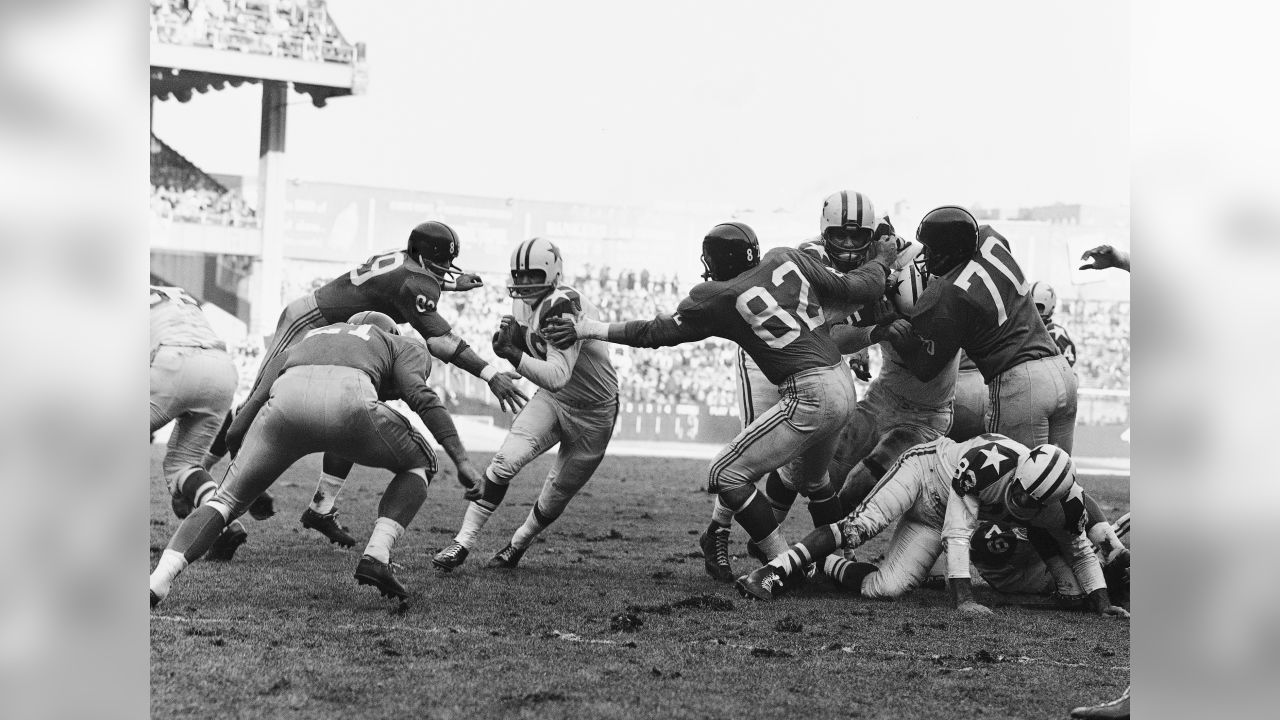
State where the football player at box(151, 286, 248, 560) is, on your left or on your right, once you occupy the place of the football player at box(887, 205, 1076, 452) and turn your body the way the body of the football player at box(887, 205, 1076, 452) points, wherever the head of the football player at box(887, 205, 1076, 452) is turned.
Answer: on your left

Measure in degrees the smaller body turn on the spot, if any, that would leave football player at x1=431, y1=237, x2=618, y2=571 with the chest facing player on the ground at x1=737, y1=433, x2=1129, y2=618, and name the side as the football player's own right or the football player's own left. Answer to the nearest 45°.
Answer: approximately 90° to the football player's own left

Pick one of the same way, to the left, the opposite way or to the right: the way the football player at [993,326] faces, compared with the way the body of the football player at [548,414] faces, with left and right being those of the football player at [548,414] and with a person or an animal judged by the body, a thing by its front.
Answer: to the right

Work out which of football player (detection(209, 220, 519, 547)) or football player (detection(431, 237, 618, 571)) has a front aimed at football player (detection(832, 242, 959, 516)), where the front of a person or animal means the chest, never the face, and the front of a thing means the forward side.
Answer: football player (detection(209, 220, 519, 547))

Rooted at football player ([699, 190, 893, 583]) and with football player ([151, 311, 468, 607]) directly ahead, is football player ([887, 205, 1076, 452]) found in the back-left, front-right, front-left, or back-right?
back-left

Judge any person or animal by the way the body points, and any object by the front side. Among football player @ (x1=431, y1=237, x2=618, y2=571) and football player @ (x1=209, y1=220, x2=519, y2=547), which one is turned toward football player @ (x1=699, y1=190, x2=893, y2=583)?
football player @ (x1=209, y1=220, x2=519, y2=547)

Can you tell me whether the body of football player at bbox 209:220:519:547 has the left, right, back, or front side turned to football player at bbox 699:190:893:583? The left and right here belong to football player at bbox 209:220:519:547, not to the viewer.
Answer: front

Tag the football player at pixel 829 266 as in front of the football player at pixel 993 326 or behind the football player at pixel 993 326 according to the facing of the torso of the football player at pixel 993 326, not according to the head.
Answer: in front

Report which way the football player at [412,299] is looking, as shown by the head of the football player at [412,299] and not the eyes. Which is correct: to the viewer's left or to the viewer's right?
to the viewer's right

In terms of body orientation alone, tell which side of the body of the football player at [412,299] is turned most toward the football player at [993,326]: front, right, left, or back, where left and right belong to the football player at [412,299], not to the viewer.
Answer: front

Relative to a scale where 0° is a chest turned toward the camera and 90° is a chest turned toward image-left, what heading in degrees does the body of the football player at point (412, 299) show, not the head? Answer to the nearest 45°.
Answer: approximately 270°

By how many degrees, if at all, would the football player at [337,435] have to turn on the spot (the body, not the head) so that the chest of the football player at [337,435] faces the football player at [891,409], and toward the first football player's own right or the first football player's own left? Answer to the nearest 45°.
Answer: approximately 90° to the first football player's own right

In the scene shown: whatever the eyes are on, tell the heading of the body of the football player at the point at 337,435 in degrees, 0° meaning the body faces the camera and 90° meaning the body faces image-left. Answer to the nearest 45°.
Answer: approximately 180°

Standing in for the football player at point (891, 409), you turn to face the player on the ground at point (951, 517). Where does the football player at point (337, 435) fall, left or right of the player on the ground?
right

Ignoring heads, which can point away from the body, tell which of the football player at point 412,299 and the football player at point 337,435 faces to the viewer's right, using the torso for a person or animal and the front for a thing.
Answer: the football player at point 412,299
